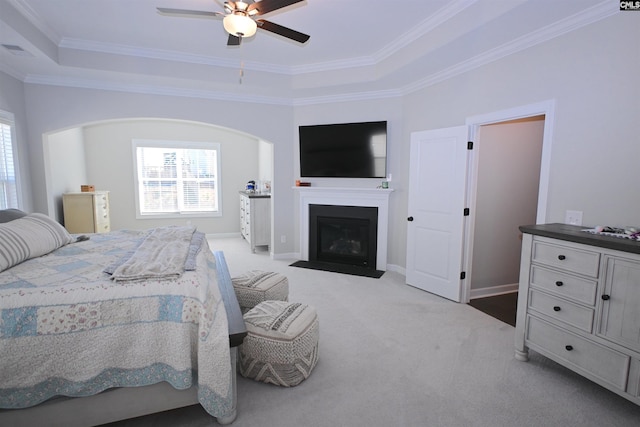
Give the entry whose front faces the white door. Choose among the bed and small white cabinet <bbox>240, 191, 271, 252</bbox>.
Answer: the bed

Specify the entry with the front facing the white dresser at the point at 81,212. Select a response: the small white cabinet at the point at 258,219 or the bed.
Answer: the small white cabinet

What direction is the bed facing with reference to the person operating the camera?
facing to the right of the viewer

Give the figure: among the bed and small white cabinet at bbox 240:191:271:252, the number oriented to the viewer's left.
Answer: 1

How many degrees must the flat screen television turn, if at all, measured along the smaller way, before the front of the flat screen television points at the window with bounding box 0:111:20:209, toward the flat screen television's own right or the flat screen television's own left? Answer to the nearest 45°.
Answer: approximately 45° to the flat screen television's own right

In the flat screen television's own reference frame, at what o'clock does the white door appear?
The white door is roughly at 9 o'clock from the flat screen television.

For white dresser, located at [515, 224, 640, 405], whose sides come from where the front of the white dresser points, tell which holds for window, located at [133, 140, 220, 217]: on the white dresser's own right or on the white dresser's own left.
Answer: on the white dresser's own right

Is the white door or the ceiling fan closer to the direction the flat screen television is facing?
the ceiling fan

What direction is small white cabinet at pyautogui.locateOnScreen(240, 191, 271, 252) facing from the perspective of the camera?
to the viewer's left
